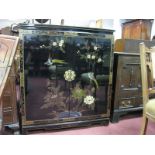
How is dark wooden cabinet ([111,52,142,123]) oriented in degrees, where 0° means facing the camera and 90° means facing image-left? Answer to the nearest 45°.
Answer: approximately 315°

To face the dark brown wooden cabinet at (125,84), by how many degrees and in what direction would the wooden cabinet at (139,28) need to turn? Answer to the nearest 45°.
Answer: approximately 45° to its left

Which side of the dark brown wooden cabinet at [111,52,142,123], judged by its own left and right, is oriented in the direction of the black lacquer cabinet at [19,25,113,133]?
right

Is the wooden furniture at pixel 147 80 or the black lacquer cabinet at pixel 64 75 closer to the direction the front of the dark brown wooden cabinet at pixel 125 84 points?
the wooden furniture

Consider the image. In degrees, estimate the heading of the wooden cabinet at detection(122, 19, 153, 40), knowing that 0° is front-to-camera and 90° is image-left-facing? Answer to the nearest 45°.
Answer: approximately 45°

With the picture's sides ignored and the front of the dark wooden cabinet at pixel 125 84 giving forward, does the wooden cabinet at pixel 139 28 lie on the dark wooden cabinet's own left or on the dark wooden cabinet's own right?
on the dark wooden cabinet's own left

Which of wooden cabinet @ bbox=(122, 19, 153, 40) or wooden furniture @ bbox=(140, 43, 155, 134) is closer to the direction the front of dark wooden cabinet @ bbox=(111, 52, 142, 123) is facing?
the wooden furniture
